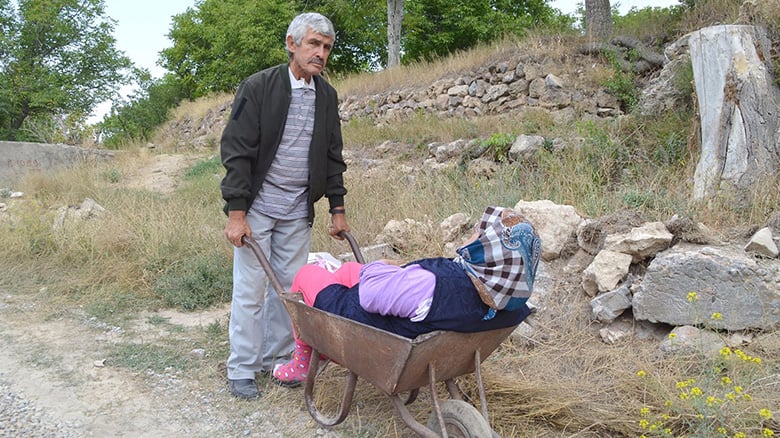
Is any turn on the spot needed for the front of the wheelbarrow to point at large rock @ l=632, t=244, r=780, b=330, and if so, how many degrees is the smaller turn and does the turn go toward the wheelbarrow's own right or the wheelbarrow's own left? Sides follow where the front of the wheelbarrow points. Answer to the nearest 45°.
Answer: approximately 90° to the wheelbarrow's own left

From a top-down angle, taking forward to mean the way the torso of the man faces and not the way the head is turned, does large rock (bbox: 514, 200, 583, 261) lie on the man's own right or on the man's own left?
on the man's own left

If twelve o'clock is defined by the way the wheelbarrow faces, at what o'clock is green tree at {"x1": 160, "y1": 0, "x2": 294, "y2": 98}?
The green tree is roughly at 7 o'clock from the wheelbarrow.

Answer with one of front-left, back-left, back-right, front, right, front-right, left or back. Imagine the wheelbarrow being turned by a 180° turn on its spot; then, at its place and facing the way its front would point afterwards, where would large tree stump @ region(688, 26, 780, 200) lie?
right

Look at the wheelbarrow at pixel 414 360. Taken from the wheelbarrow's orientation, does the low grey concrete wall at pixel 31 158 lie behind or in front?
behind

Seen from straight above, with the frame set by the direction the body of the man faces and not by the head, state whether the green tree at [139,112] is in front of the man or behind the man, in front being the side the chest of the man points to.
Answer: behind

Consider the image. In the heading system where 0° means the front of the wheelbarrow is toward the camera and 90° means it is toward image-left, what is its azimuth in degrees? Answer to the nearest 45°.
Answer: approximately 315°

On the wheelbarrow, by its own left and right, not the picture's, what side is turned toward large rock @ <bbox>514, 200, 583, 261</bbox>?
left
